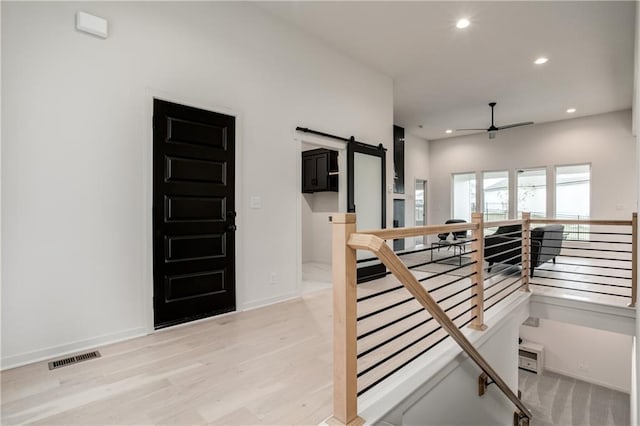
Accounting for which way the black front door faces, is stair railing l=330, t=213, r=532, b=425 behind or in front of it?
in front

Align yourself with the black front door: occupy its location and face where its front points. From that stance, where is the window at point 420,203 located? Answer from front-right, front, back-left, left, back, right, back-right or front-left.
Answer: left

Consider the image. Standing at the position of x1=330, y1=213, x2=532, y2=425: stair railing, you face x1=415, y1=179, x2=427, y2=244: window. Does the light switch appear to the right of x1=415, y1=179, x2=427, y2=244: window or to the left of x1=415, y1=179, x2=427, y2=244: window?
left

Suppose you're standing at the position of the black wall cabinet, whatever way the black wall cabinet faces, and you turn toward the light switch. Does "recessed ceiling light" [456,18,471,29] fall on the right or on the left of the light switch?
left

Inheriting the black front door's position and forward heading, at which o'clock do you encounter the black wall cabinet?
The black wall cabinet is roughly at 9 o'clock from the black front door.

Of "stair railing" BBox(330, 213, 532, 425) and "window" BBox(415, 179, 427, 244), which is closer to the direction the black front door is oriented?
the stair railing

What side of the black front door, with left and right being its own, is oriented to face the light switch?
left

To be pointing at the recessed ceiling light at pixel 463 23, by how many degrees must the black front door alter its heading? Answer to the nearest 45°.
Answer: approximately 45° to its left

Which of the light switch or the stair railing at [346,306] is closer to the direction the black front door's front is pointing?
the stair railing

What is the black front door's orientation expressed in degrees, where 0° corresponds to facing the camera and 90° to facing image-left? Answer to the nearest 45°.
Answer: approximately 315°
